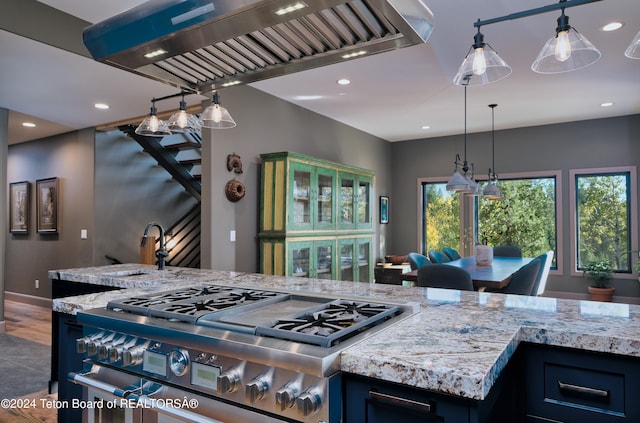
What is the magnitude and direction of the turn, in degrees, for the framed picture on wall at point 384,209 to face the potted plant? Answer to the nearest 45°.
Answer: approximately 45° to its left

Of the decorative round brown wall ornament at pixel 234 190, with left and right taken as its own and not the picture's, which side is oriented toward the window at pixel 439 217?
left

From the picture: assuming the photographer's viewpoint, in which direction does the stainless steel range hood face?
facing the viewer and to the left of the viewer

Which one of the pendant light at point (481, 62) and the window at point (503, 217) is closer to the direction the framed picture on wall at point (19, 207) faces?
the pendant light

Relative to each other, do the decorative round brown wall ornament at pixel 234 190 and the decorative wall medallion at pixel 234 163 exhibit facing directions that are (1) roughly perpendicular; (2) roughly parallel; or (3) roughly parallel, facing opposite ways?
roughly parallel

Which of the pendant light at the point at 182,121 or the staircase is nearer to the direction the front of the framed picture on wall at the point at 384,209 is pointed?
the pendant light

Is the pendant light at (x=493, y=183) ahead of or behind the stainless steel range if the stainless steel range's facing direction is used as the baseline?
behind

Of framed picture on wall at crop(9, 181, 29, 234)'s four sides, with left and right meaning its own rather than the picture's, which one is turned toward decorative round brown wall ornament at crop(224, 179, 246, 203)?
left

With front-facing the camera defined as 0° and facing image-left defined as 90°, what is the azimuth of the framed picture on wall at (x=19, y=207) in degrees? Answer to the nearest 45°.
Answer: approximately 45°

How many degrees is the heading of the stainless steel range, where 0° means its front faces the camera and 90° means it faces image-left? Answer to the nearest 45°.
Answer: approximately 45°

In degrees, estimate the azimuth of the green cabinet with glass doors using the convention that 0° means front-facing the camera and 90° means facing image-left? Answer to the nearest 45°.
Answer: approximately 315°

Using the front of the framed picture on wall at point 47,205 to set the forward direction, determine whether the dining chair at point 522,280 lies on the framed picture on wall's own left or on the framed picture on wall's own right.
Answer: on the framed picture on wall's own left

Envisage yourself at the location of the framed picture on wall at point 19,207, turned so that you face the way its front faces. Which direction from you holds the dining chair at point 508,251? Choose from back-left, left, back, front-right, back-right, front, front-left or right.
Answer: left

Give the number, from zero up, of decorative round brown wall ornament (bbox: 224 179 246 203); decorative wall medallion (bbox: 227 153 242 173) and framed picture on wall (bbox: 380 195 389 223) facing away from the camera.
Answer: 0

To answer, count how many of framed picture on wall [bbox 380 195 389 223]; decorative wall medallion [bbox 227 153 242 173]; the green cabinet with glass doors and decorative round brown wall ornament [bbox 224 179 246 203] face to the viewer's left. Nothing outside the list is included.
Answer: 0

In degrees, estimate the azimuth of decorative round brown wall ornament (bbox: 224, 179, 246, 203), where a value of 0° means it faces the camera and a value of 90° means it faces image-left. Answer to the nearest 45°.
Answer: approximately 315°
